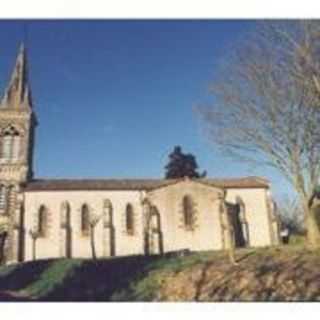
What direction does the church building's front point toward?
to the viewer's left
